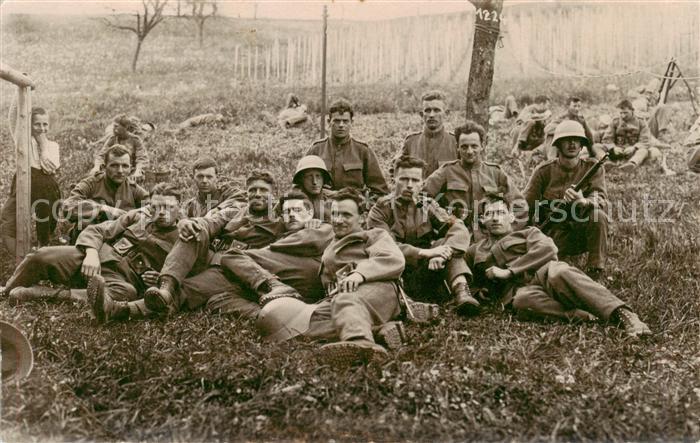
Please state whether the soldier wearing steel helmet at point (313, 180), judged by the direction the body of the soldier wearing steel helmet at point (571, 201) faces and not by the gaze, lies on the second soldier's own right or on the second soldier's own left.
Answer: on the second soldier's own right

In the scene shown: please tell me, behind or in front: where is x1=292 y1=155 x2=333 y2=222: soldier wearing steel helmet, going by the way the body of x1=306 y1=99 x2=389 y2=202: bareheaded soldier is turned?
in front

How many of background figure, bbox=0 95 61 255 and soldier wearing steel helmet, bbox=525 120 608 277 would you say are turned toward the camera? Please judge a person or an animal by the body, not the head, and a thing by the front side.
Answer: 2

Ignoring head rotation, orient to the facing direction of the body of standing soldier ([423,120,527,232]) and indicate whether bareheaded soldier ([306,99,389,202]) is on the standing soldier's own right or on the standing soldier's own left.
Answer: on the standing soldier's own right

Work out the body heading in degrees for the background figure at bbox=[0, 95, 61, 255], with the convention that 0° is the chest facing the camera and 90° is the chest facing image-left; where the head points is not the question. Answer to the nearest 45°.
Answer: approximately 0°
